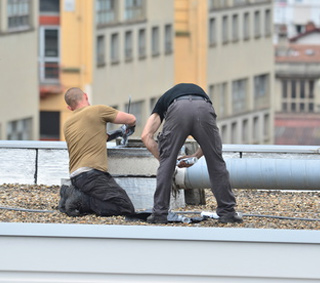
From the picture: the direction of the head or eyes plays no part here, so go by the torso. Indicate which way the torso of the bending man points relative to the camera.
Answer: away from the camera
